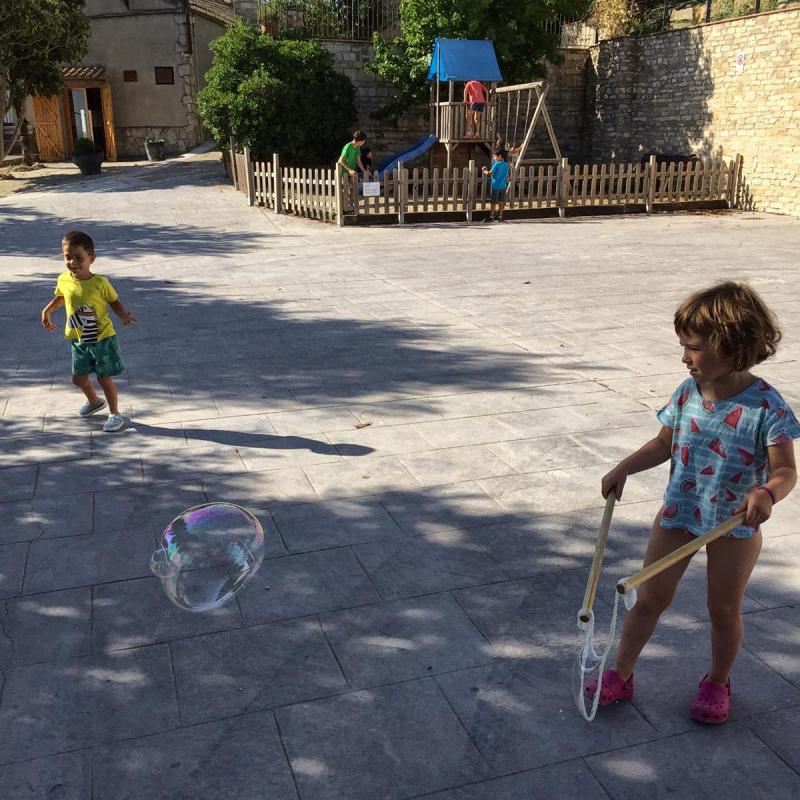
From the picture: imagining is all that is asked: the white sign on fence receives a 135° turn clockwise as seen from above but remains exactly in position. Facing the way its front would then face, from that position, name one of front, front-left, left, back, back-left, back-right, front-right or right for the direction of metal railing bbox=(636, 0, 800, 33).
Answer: right

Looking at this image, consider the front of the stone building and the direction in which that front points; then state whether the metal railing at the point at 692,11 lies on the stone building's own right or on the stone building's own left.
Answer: on the stone building's own left

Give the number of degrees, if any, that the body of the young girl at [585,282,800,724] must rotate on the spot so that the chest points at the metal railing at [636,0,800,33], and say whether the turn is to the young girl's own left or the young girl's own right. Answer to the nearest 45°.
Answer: approximately 135° to the young girl's own right

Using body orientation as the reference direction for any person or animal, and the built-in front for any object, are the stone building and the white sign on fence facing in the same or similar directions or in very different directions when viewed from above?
same or similar directions

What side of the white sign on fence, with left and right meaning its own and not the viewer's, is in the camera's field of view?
front

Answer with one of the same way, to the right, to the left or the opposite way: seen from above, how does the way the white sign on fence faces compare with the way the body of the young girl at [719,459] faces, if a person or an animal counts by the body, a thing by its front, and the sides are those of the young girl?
to the left

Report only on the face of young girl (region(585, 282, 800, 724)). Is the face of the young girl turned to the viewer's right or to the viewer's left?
to the viewer's left

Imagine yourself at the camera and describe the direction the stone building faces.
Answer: facing the viewer

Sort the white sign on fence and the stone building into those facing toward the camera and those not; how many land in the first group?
2

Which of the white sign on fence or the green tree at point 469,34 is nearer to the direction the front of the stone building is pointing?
the white sign on fence

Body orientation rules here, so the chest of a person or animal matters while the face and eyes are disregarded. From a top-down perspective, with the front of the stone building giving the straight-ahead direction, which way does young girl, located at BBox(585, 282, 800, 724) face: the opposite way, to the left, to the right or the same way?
to the right

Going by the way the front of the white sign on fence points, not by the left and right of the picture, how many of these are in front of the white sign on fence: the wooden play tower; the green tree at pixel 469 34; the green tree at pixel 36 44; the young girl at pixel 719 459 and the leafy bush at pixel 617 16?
1

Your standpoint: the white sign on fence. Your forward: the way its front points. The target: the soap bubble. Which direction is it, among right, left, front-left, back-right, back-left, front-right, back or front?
front
